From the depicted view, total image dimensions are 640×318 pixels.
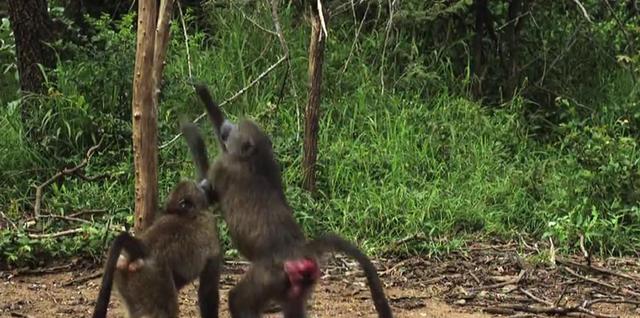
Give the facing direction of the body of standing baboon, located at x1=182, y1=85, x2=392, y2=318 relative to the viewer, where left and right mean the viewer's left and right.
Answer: facing away from the viewer and to the left of the viewer

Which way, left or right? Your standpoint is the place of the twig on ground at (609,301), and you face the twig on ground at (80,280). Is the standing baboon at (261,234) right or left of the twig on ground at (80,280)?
left

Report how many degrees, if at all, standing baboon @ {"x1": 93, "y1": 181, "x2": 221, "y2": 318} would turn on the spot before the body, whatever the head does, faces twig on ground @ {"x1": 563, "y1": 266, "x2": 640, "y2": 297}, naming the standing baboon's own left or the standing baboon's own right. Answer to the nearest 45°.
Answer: approximately 45° to the standing baboon's own right

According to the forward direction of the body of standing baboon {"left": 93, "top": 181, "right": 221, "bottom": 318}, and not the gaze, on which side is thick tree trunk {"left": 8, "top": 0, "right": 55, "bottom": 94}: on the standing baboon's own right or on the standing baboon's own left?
on the standing baboon's own left

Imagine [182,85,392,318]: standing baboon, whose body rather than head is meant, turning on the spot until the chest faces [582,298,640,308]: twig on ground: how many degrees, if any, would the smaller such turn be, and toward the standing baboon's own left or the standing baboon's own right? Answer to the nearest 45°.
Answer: approximately 90° to the standing baboon's own right

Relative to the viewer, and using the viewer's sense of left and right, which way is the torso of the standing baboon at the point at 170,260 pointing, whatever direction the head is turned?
facing away from the viewer and to the right of the viewer

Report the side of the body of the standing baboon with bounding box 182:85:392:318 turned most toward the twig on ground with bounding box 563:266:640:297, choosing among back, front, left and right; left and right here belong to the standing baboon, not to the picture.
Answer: right

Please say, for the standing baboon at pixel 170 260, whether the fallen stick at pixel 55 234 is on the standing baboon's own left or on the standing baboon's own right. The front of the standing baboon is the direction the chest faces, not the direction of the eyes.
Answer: on the standing baboon's own left

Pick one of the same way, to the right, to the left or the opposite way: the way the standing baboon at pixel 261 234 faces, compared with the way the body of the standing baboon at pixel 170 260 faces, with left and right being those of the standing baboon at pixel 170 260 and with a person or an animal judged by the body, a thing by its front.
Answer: to the left
